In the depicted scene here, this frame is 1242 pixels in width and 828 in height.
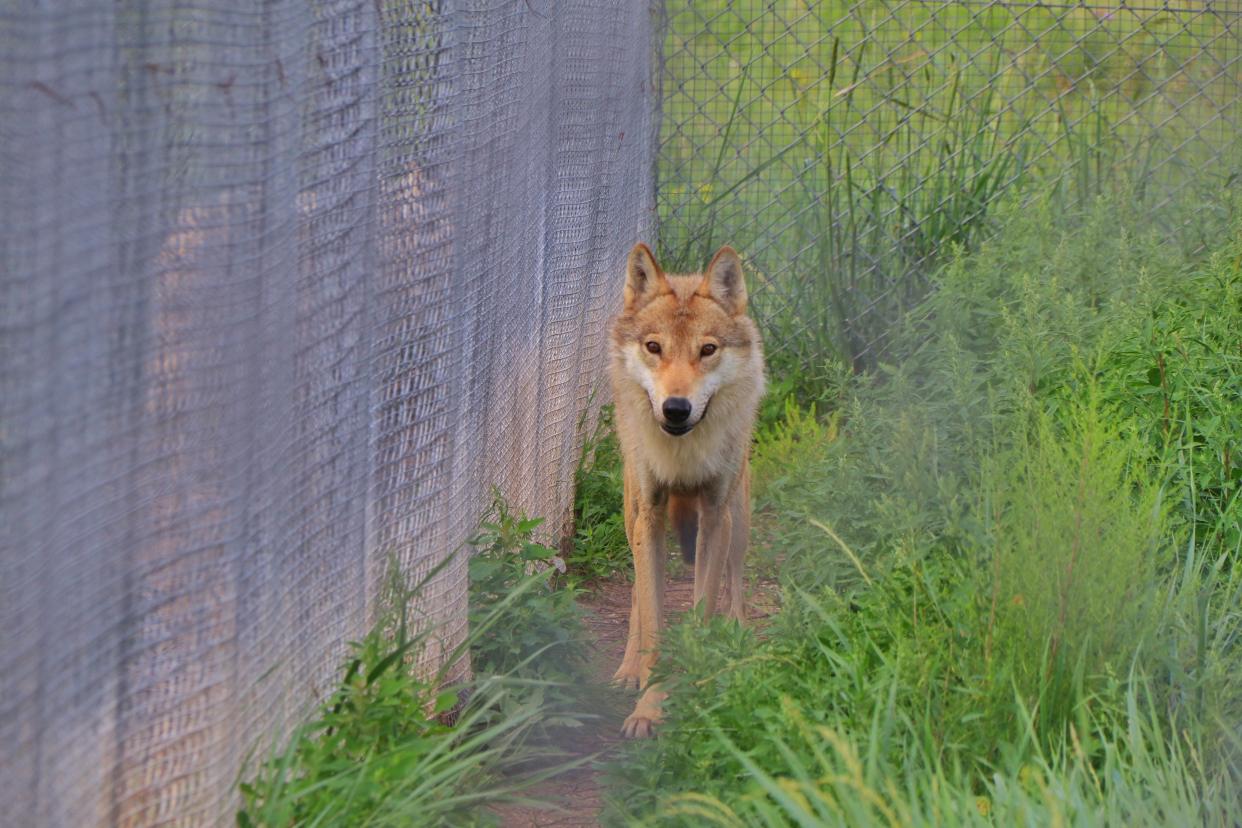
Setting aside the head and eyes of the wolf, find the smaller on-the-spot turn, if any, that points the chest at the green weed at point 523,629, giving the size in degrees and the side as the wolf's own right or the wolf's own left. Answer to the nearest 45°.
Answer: approximately 45° to the wolf's own right

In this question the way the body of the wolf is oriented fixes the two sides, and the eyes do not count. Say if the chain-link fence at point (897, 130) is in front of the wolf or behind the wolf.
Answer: behind

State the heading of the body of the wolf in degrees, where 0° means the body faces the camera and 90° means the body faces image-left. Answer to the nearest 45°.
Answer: approximately 0°

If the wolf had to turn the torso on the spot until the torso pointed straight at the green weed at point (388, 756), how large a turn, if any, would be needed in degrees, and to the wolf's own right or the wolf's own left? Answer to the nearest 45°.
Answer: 0° — it already faces it

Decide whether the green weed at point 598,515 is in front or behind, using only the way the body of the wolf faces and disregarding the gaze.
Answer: behind
